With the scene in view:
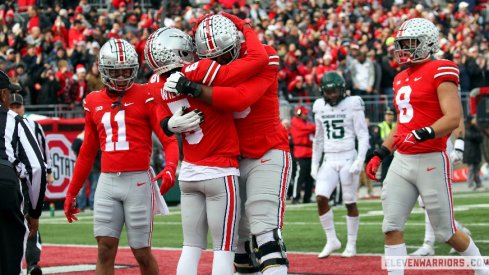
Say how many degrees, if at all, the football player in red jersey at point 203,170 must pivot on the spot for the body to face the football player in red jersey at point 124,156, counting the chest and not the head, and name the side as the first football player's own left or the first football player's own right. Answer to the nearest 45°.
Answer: approximately 90° to the first football player's own left

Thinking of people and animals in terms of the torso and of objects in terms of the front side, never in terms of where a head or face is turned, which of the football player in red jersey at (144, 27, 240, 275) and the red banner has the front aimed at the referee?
the red banner

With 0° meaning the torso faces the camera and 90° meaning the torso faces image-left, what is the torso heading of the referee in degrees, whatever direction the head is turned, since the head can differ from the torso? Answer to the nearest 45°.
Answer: approximately 225°

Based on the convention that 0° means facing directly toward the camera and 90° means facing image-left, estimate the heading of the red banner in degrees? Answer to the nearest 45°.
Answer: approximately 0°

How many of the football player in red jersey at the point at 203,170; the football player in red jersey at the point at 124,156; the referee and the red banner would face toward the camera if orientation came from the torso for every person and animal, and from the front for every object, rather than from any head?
2

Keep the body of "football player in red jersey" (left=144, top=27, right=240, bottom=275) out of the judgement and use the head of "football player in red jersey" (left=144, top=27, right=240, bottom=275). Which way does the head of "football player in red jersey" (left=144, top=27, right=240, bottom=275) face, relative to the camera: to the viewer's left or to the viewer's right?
to the viewer's right

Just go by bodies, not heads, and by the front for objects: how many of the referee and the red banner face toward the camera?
1

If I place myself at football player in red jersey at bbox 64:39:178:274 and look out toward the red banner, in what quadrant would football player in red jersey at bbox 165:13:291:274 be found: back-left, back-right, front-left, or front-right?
back-right

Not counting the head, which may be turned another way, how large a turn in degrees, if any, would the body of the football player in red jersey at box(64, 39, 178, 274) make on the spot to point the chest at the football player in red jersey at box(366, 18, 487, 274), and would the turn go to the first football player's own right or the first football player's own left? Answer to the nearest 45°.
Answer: approximately 90° to the first football player's own left
